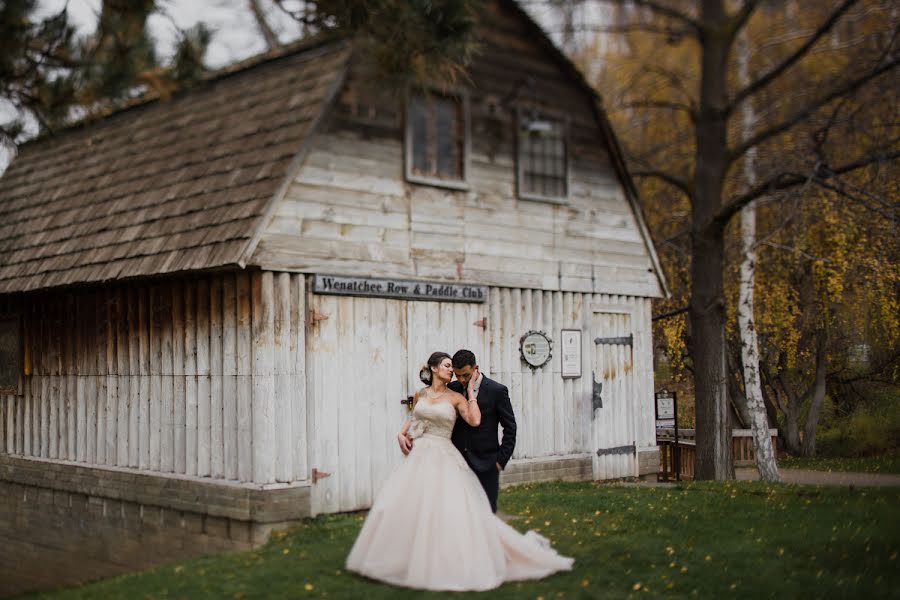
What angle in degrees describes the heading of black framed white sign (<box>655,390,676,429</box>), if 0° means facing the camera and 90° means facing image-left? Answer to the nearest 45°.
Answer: approximately 0°

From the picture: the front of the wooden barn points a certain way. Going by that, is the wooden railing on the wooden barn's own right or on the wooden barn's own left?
on the wooden barn's own left

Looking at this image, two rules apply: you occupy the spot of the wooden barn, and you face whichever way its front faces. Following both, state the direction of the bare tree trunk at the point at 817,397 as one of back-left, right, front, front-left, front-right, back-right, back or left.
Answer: left

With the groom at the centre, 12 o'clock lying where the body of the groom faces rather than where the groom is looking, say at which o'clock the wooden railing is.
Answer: The wooden railing is roughly at 5 o'clock from the groom.

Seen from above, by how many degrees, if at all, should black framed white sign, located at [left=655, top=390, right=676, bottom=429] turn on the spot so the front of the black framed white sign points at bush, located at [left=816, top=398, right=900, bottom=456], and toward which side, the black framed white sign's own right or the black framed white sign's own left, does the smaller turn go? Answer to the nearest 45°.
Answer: approximately 135° to the black framed white sign's own left

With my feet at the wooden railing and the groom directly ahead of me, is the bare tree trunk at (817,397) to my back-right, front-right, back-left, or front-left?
back-left

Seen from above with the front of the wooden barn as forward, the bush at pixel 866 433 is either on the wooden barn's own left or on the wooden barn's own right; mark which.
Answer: on the wooden barn's own left
